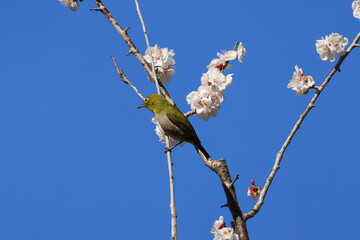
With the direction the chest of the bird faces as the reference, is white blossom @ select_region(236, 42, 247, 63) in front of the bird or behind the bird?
behind

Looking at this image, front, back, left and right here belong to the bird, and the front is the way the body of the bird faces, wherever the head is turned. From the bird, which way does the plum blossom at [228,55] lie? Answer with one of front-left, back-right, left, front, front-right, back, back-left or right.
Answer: back-left

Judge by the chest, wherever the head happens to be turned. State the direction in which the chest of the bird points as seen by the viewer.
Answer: to the viewer's left

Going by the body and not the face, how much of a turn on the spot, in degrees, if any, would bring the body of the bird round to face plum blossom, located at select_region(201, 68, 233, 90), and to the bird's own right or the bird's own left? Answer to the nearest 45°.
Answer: approximately 135° to the bird's own left

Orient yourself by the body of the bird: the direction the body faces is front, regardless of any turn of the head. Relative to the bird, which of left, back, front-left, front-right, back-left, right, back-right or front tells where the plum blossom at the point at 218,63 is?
back-left
